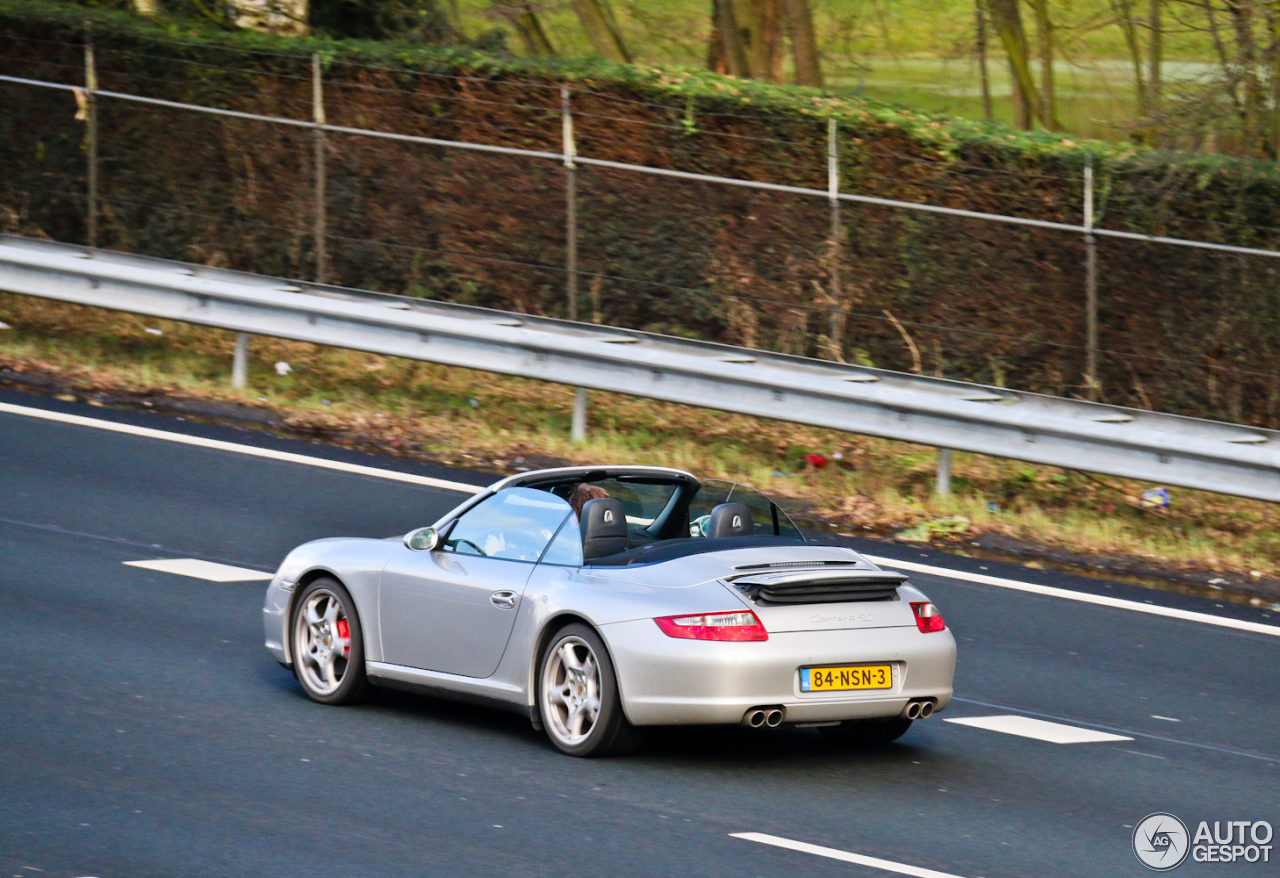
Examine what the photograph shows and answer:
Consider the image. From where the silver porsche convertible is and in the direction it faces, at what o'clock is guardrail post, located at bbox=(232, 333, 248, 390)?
The guardrail post is roughly at 1 o'clock from the silver porsche convertible.

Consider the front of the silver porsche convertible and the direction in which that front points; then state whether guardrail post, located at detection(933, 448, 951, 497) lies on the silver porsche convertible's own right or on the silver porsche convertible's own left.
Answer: on the silver porsche convertible's own right

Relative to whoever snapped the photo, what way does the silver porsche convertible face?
facing away from the viewer and to the left of the viewer

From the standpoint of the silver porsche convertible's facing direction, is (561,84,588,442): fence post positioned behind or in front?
in front

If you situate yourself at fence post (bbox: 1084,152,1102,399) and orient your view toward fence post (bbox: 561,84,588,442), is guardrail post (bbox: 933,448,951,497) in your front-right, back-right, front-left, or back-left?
front-left

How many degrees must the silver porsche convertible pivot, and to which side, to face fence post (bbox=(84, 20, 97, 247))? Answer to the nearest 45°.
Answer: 0° — it already faces it

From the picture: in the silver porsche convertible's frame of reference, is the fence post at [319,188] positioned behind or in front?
in front

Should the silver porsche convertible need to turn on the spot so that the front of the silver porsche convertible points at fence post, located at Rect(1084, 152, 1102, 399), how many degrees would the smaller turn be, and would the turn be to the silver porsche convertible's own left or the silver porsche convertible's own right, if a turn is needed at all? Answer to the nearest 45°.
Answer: approximately 90° to the silver porsche convertible's own right

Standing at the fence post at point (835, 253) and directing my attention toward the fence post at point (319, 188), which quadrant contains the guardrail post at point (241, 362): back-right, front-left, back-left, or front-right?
front-left

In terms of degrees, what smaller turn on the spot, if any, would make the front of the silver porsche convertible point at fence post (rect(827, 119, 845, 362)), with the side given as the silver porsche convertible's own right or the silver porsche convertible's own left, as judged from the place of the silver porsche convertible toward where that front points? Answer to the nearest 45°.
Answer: approximately 45° to the silver porsche convertible's own right
